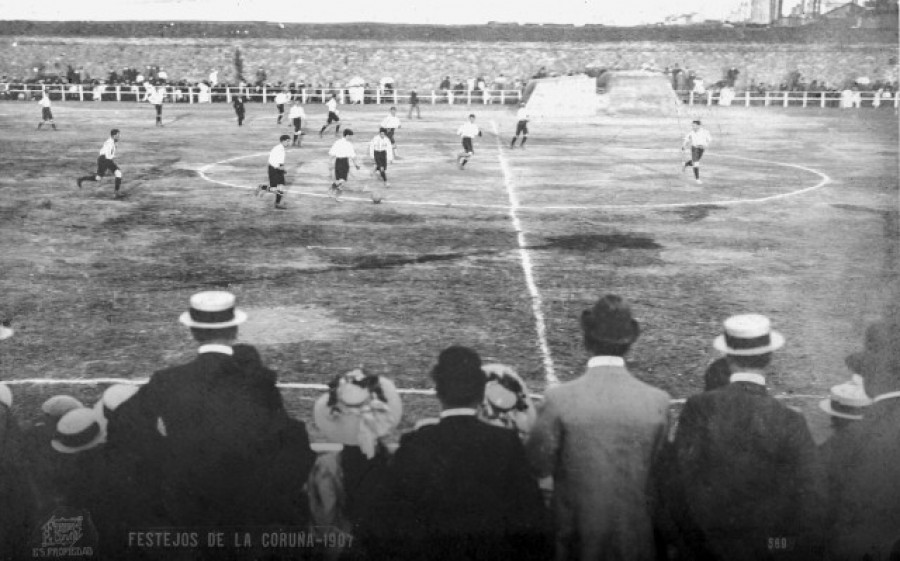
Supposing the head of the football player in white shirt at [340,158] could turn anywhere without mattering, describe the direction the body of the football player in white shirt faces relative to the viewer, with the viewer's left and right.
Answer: facing the viewer and to the right of the viewer

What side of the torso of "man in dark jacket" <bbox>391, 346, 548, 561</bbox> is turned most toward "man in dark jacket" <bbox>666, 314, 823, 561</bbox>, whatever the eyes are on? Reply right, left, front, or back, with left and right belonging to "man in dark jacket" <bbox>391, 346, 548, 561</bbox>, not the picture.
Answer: right

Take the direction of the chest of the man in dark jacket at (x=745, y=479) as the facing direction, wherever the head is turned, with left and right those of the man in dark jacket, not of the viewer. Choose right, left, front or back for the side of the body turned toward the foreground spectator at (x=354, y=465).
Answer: left

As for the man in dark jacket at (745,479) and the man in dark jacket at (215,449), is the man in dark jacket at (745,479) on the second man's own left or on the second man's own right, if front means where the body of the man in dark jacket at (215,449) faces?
on the second man's own right

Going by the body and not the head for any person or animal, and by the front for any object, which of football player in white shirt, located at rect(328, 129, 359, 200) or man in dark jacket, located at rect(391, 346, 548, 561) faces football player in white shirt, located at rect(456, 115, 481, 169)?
the man in dark jacket

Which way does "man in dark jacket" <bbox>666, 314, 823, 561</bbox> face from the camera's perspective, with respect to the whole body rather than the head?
away from the camera

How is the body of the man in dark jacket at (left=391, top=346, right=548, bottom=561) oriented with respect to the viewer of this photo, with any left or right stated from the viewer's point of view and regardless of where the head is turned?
facing away from the viewer

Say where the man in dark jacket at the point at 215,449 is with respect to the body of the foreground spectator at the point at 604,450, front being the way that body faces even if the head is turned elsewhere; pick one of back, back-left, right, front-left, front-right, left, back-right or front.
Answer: left

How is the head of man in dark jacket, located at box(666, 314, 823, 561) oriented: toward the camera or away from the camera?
away from the camera

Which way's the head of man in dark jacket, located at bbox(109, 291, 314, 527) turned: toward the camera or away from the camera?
away from the camera

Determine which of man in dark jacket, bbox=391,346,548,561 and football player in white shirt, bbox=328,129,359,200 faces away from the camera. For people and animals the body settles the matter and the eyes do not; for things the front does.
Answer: the man in dark jacket

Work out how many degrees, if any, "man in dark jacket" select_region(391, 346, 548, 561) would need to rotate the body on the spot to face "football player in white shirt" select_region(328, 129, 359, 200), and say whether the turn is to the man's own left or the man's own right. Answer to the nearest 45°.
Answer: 0° — they already face them
